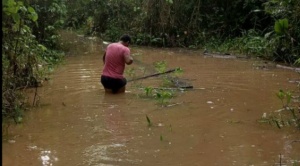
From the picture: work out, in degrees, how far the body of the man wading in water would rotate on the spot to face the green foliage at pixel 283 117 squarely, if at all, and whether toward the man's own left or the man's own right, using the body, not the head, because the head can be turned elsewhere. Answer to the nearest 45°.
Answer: approximately 90° to the man's own right

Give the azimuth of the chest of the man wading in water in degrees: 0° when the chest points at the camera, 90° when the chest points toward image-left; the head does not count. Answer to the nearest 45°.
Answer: approximately 225°
